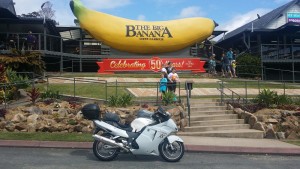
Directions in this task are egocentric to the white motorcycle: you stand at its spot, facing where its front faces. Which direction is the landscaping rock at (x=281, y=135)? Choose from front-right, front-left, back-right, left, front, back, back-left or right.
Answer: front-left

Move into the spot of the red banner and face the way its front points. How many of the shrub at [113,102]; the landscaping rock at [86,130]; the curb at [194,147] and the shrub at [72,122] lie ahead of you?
4

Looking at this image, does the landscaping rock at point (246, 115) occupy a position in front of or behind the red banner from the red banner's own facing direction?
in front

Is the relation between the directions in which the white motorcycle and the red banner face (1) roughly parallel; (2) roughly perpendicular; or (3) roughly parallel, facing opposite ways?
roughly perpendicular

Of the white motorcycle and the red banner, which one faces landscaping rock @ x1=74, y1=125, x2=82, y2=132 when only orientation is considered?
the red banner

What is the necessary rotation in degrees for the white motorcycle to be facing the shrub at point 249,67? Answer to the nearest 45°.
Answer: approximately 45° to its left

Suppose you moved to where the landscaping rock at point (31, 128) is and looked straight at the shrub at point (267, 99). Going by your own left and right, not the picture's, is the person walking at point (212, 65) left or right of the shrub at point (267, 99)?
left

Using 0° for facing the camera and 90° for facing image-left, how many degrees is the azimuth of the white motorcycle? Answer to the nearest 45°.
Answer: approximately 270°

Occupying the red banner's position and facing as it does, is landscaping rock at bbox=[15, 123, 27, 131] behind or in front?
in front

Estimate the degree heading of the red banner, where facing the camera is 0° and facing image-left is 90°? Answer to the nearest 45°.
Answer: approximately 0°

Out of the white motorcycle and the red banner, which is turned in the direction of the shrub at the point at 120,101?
the red banner

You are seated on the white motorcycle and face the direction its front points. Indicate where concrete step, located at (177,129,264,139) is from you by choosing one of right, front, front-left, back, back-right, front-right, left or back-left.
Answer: front-left

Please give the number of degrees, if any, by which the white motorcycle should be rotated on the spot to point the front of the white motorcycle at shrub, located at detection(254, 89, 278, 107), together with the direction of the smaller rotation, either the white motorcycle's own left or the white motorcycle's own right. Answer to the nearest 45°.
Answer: approximately 45° to the white motorcycle's own left

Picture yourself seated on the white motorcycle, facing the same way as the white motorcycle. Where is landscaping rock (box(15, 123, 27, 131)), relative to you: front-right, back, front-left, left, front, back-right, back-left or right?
back-left

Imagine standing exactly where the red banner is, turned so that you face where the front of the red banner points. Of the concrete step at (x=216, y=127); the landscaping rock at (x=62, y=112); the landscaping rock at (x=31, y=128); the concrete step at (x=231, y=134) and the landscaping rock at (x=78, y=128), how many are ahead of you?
5
